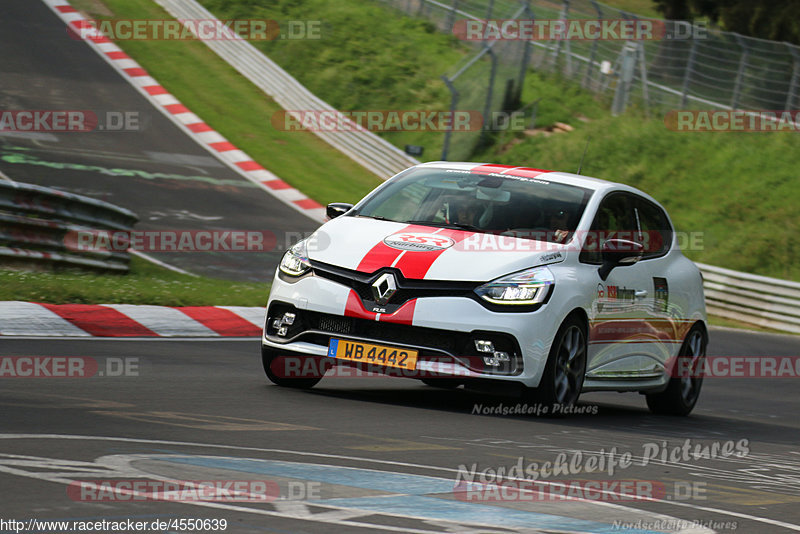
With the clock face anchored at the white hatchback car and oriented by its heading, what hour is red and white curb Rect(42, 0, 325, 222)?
The red and white curb is roughly at 4 o'clock from the white hatchback car.

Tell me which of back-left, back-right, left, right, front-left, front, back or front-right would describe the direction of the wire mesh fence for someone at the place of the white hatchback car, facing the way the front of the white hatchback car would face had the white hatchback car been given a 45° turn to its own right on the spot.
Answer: right

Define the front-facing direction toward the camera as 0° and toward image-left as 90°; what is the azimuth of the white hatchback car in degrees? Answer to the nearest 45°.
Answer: approximately 45°

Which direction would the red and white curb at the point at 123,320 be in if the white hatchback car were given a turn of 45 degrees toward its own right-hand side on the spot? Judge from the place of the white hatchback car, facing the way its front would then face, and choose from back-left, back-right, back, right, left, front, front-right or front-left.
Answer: front-right

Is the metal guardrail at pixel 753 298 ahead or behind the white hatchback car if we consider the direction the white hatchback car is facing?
behind

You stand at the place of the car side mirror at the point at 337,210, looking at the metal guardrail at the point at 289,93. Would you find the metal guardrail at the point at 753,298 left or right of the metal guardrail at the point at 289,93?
right

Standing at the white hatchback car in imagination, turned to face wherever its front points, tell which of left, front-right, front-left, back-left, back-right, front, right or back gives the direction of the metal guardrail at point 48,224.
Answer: right
